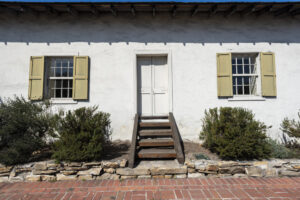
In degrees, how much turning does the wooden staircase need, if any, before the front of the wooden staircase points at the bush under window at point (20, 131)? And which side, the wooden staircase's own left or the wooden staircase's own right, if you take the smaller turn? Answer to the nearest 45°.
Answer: approximately 90° to the wooden staircase's own right

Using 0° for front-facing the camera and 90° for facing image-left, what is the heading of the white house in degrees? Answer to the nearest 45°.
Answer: approximately 0°

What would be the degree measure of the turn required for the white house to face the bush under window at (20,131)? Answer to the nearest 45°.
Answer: approximately 45° to its right

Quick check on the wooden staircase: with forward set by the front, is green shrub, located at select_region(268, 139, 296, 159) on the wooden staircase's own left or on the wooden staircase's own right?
on the wooden staircase's own left

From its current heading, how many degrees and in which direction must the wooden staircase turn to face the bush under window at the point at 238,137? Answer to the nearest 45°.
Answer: approximately 90° to its left

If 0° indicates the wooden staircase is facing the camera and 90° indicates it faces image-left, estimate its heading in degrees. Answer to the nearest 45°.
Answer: approximately 0°

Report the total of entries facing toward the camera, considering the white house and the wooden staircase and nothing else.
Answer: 2

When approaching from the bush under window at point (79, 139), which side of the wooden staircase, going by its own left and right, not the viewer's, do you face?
right
